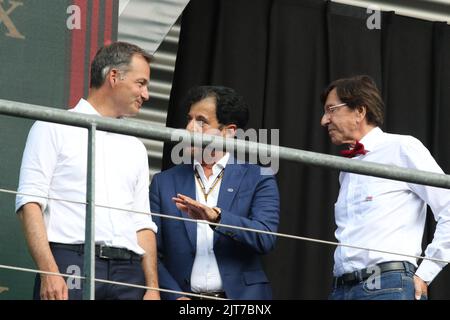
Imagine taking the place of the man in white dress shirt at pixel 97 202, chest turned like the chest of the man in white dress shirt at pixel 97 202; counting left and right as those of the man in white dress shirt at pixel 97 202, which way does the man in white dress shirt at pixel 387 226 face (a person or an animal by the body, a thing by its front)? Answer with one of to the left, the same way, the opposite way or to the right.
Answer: to the right

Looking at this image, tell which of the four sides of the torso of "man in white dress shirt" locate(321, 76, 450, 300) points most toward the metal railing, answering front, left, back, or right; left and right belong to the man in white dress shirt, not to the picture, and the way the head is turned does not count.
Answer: front

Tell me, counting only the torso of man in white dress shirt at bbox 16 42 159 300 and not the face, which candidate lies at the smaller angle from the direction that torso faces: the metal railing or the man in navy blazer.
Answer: the metal railing

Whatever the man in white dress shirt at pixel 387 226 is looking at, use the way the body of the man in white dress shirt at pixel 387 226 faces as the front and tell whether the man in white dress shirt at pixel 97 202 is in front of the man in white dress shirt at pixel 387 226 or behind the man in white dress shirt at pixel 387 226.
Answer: in front

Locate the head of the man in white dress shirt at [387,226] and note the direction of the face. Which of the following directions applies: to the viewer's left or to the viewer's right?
to the viewer's left

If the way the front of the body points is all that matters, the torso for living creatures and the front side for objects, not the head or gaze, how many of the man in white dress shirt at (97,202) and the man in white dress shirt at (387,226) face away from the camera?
0

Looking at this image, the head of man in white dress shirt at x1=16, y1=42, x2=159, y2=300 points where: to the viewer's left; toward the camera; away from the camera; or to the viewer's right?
to the viewer's right

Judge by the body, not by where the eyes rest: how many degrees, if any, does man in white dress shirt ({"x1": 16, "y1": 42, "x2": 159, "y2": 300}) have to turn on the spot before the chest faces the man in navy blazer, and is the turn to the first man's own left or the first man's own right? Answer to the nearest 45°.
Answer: approximately 90° to the first man's own left

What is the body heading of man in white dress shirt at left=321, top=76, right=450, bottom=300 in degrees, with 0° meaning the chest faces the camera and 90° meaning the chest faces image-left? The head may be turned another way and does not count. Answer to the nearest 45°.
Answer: approximately 45°

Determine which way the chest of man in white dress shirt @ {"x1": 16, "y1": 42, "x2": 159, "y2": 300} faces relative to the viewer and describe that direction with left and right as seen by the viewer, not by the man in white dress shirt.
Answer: facing the viewer and to the right of the viewer
